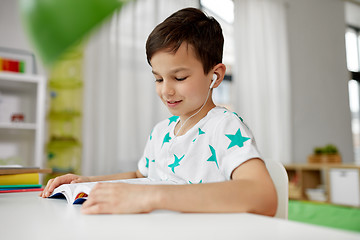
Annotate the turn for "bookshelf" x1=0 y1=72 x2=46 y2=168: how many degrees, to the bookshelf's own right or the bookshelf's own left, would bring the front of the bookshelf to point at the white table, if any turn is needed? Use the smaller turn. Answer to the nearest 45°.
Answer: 0° — it already faces it

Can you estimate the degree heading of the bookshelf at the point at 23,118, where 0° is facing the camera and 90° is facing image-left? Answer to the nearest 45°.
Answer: approximately 0°

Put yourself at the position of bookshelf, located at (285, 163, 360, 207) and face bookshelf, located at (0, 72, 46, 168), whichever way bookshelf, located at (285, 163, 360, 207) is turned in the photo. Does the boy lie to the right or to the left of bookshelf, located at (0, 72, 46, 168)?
left

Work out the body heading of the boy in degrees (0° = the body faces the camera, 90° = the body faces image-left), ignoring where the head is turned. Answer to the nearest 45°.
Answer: approximately 45°

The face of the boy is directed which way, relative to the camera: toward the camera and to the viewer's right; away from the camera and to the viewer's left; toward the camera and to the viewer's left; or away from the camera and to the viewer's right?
toward the camera and to the viewer's left

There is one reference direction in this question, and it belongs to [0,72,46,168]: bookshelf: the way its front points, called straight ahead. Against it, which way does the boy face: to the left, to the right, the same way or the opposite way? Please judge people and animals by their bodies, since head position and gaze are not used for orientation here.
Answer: to the right

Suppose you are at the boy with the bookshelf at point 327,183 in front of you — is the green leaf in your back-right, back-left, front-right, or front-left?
back-right
